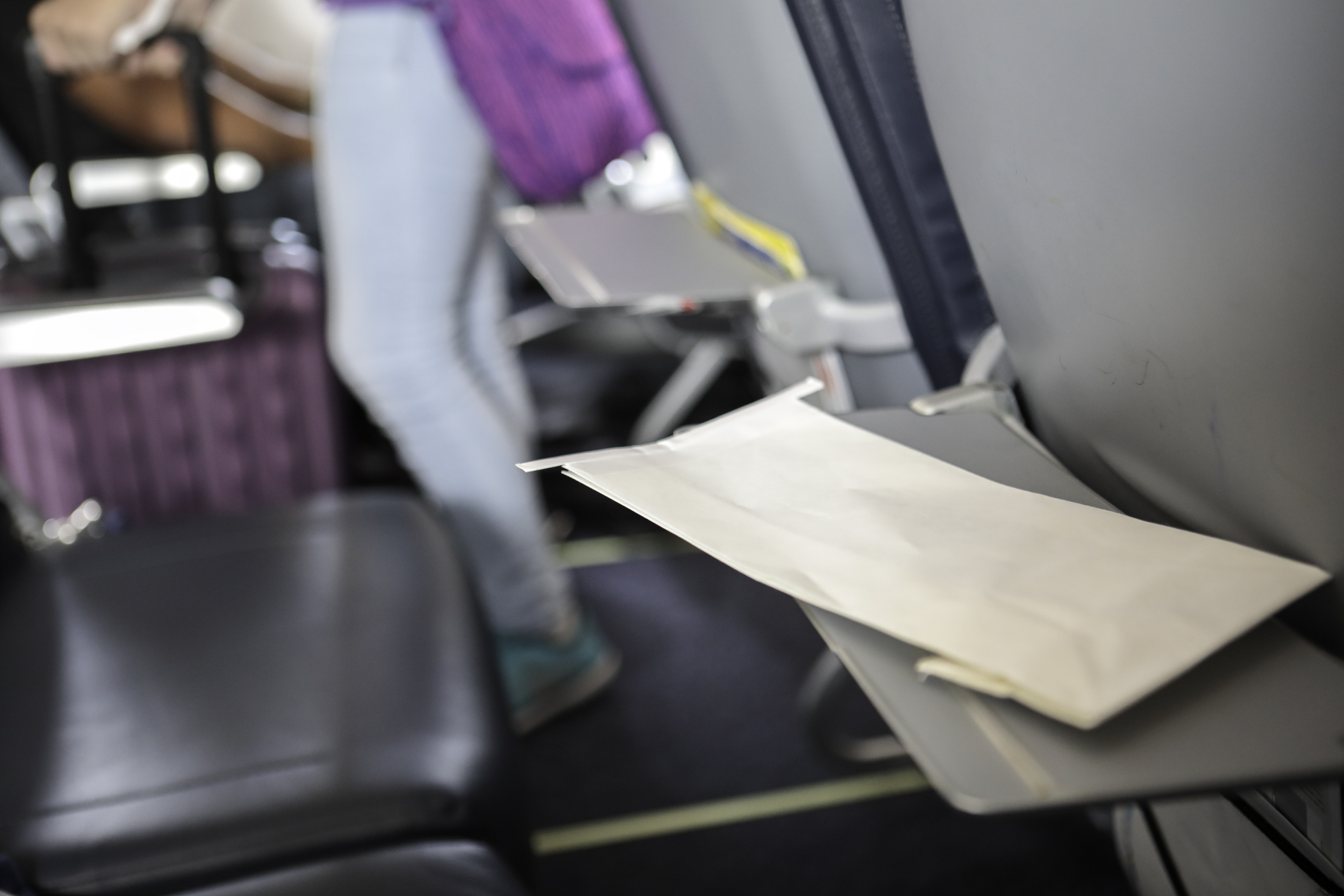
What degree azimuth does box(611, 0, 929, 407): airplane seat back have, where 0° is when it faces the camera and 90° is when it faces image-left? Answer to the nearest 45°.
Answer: approximately 225°

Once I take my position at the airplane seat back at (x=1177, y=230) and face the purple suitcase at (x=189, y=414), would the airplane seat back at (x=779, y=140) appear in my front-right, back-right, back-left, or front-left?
front-right

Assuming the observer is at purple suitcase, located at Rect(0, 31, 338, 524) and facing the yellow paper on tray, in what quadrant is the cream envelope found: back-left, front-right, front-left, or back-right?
front-right

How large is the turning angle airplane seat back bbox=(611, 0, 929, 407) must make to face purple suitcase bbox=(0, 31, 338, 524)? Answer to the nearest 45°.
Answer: approximately 90° to its left
